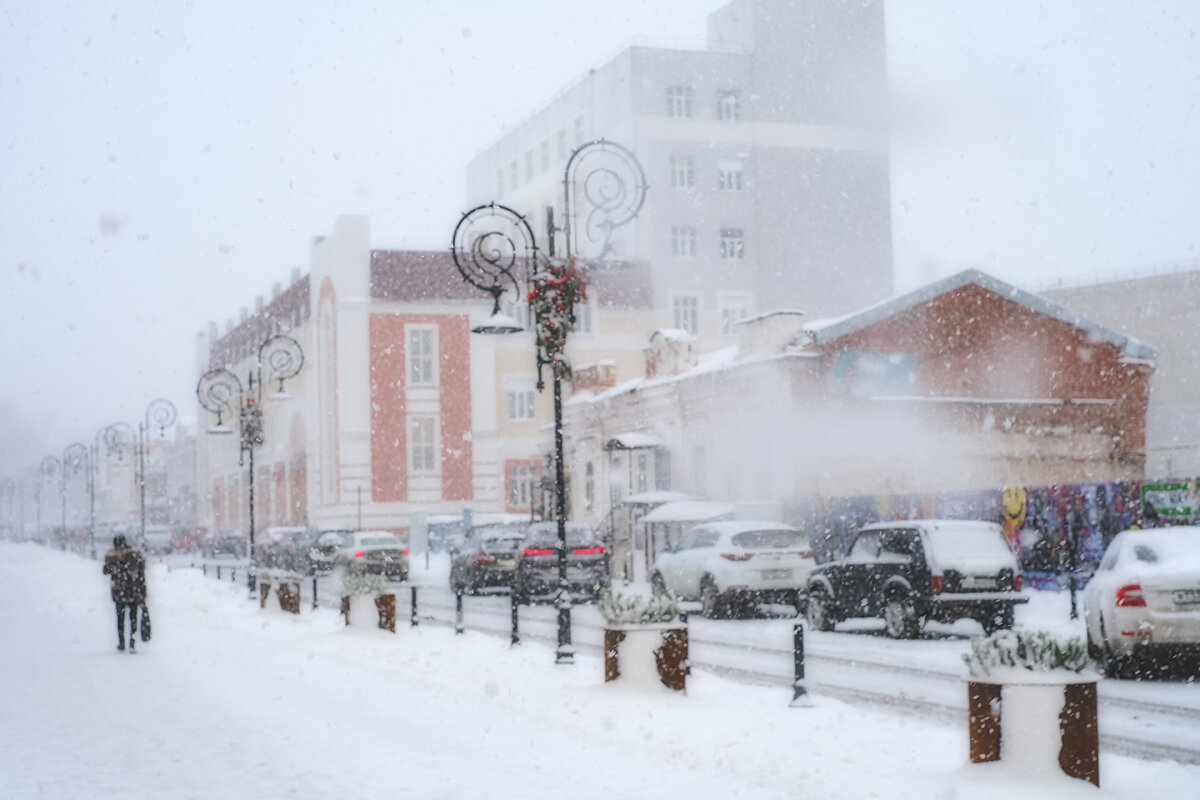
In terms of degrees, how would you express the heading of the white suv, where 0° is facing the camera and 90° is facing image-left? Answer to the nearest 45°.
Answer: approximately 135°

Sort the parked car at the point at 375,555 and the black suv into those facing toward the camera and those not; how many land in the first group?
0

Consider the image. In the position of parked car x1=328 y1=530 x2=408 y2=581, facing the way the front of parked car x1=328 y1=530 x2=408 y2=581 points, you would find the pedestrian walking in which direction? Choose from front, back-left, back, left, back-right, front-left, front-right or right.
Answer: back-left

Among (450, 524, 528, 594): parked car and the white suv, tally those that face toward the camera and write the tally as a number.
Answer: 0

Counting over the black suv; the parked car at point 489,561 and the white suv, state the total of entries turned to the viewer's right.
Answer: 0

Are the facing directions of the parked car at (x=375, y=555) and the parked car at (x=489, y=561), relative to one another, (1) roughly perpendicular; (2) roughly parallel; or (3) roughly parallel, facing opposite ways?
roughly parallel

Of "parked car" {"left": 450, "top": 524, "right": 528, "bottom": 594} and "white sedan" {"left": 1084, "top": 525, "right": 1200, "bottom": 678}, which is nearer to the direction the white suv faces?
the parked car

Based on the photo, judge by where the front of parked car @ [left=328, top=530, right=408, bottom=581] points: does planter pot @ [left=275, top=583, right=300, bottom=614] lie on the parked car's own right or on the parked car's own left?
on the parked car's own left

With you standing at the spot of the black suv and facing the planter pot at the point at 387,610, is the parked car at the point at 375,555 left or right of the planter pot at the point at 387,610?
right

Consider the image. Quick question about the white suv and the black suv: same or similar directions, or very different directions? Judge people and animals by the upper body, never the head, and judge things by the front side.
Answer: same or similar directions

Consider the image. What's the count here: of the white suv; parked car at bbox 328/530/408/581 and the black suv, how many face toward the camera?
0

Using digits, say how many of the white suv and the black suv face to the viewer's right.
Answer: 0

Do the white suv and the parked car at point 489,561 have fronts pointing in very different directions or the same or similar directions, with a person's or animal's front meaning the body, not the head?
same or similar directions
